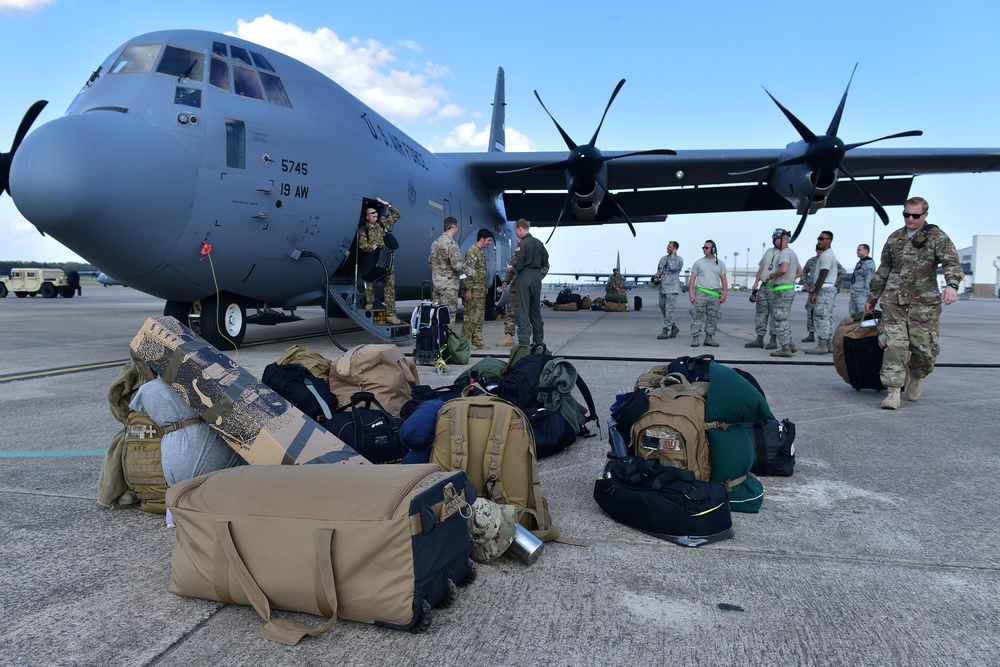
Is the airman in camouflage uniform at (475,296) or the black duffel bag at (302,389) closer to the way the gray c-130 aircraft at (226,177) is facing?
the black duffel bag

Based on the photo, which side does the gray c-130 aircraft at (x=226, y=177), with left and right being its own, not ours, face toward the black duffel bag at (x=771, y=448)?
left

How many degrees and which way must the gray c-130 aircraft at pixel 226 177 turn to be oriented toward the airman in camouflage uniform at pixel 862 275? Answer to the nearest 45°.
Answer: approximately 135° to its left

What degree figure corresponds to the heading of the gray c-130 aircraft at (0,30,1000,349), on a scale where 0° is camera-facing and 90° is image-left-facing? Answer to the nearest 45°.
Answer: approximately 45°

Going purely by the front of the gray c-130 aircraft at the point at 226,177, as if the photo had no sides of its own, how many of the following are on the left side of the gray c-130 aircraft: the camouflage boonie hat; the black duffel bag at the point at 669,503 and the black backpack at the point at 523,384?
3

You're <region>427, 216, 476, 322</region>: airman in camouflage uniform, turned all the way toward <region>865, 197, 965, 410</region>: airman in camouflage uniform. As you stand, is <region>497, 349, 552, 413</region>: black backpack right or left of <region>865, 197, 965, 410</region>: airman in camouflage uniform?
right
